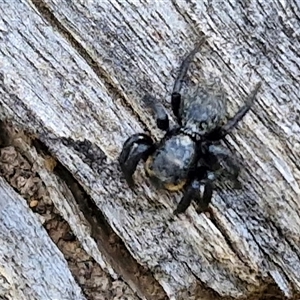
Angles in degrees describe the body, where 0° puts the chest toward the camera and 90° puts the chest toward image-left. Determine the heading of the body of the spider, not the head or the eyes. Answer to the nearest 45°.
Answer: approximately 45°
